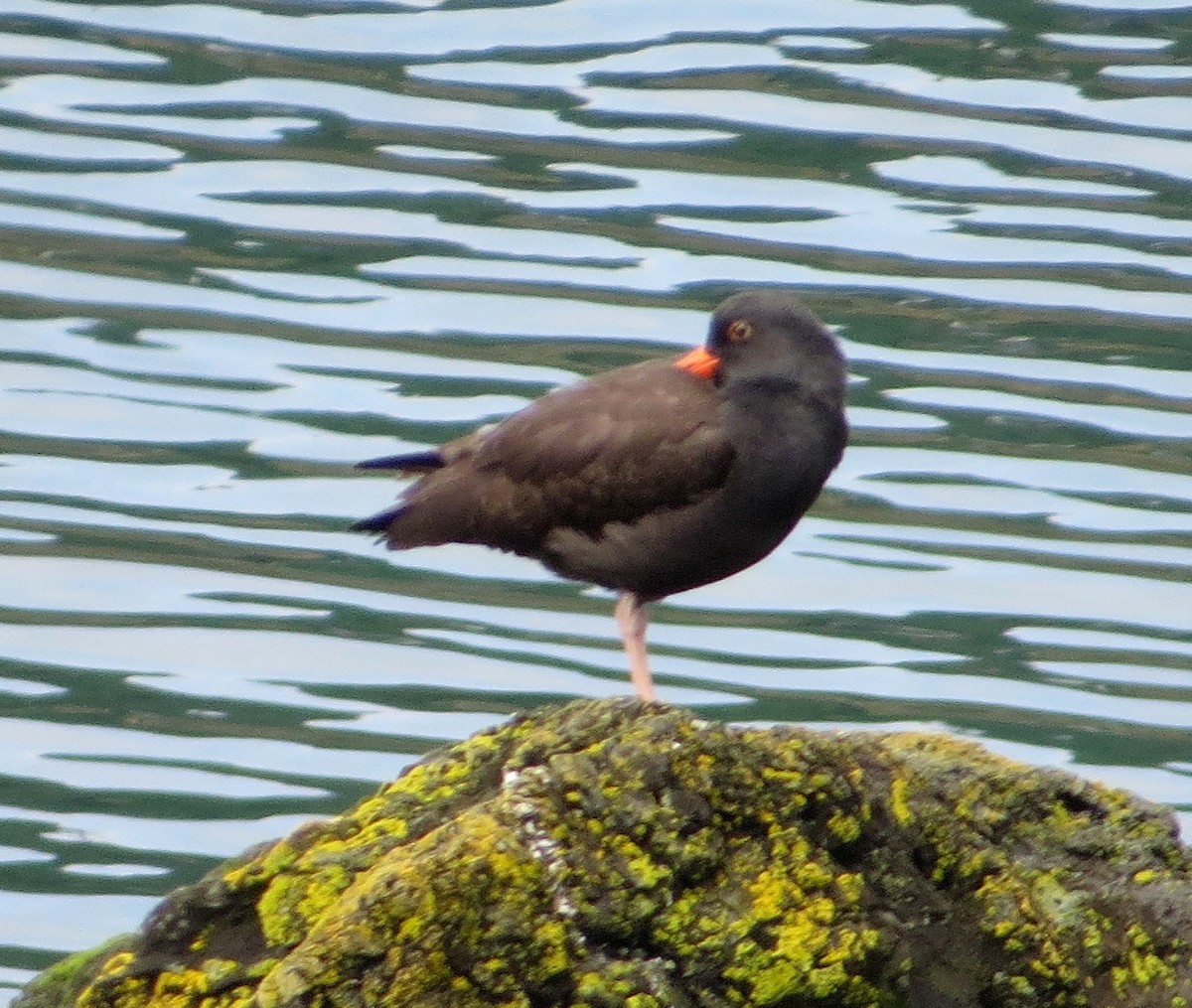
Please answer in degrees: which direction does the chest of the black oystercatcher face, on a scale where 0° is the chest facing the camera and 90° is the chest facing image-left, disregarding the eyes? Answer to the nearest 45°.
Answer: approximately 270°
